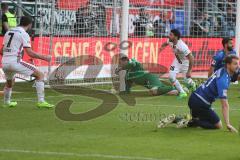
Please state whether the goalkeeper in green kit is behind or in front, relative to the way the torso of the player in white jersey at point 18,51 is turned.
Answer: in front

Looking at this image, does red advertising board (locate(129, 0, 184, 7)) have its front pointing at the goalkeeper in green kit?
yes

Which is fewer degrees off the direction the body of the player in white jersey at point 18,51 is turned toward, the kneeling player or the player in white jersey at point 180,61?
the player in white jersey

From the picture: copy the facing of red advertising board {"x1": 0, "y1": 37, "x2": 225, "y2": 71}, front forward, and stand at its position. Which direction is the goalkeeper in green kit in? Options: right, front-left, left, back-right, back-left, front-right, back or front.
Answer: front

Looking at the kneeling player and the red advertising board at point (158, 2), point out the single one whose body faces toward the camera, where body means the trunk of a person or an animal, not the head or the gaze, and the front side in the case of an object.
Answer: the red advertising board

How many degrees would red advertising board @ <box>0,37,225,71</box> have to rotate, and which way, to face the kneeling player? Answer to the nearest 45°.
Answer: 0° — it already faces them

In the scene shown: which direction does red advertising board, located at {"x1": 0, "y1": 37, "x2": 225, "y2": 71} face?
toward the camera

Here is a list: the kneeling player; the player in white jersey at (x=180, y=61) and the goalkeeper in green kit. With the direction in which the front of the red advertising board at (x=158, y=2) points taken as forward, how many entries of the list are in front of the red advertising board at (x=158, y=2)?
3

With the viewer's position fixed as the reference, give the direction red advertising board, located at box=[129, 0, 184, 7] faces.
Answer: facing the viewer

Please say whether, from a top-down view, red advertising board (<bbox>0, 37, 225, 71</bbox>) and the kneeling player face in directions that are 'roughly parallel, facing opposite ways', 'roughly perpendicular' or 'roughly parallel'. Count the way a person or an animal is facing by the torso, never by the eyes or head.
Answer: roughly perpendicular
